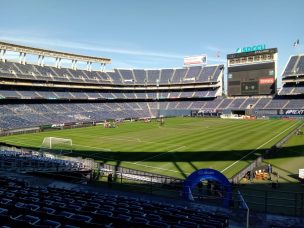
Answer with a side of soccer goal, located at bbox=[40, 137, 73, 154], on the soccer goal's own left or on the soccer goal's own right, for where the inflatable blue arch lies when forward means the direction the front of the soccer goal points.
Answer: on the soccer goal's own right

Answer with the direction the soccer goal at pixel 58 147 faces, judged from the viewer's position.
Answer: facing away from the viewer and to the right of the viewer
